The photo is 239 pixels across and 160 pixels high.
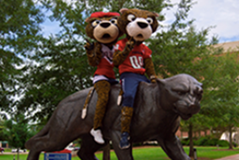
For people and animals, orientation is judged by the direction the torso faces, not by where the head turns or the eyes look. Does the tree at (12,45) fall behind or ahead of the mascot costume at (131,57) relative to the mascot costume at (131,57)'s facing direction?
behind

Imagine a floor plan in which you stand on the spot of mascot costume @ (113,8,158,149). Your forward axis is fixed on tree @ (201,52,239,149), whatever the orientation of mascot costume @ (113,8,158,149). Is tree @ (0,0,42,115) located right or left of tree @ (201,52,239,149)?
left

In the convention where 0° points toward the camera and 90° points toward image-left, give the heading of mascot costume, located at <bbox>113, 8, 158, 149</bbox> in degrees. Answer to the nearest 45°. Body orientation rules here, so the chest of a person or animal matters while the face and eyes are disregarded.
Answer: approximately 315°

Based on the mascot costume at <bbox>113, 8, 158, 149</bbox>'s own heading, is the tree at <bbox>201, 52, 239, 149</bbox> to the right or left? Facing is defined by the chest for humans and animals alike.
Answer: on its left
